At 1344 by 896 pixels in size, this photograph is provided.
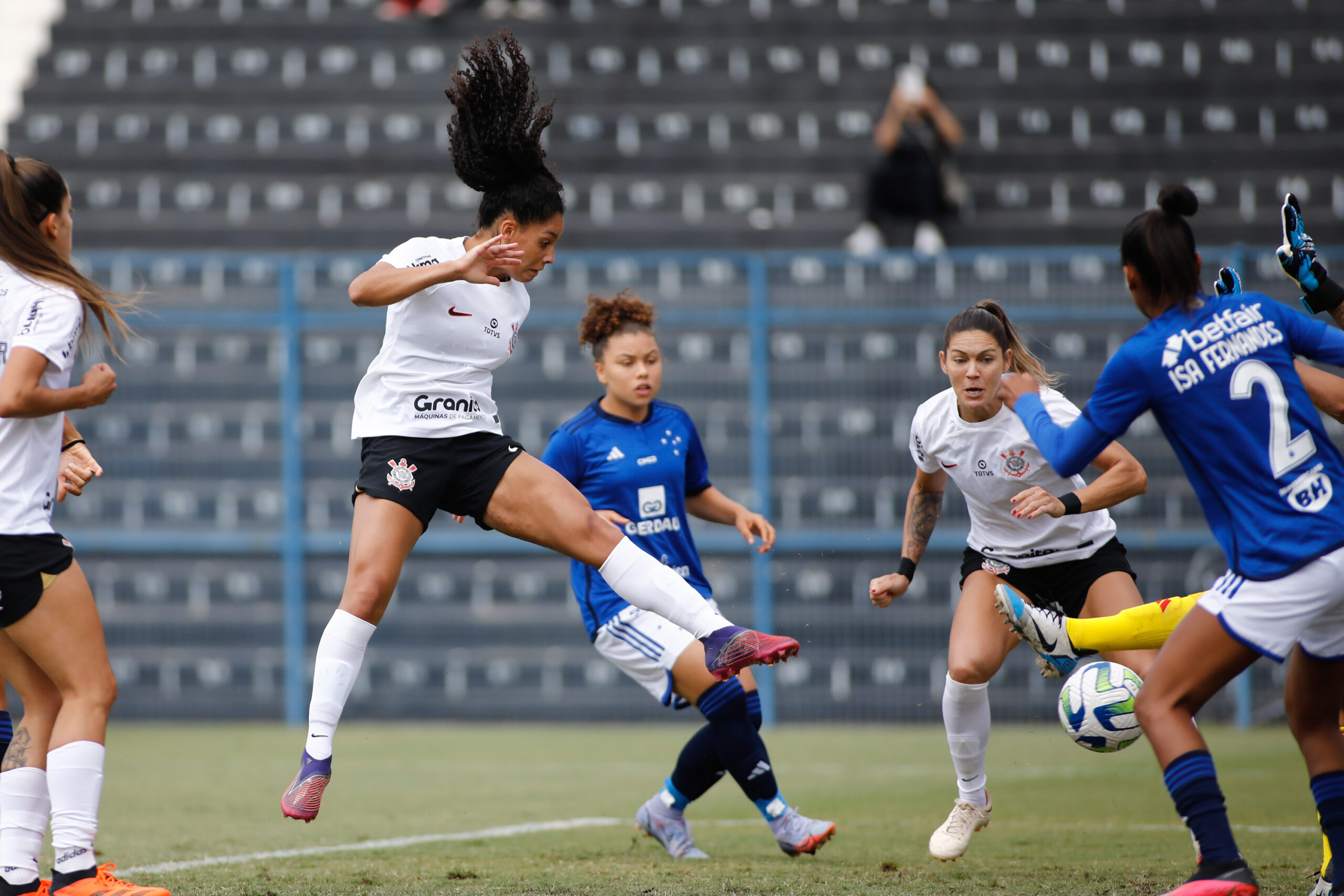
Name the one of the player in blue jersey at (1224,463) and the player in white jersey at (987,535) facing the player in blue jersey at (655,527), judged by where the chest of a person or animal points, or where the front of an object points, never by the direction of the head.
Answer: the player in blue jersey at (1224,463)

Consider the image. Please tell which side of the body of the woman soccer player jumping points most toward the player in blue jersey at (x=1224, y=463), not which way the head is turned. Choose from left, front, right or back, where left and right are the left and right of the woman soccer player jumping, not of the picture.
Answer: front

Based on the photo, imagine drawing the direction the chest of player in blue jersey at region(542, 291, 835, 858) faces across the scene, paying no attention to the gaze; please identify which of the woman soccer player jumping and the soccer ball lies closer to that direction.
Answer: the soccer ball

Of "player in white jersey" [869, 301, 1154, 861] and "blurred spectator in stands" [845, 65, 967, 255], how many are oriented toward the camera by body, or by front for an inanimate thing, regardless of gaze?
2

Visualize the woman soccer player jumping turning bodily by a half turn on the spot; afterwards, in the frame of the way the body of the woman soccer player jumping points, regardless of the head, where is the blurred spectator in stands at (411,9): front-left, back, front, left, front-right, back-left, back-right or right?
front-right

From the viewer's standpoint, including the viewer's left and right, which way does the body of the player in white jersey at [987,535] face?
facing the viewer

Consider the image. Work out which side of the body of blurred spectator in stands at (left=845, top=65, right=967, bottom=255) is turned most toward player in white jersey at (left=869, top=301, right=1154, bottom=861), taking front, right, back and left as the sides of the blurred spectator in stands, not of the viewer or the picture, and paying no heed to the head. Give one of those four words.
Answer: front

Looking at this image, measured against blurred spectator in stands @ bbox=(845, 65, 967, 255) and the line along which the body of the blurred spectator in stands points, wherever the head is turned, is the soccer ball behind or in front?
in front

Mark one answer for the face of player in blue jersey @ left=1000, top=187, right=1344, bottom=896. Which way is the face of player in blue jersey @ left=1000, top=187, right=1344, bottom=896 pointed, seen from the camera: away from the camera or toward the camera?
away from the camera

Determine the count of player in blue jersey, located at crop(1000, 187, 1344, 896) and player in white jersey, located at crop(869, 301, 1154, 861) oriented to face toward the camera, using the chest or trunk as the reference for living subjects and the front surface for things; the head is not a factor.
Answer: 1

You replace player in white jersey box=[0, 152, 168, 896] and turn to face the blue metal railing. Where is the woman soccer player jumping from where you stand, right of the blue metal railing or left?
right

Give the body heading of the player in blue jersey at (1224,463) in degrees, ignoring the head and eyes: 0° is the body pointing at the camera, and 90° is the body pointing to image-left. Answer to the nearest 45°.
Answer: approximately 135°

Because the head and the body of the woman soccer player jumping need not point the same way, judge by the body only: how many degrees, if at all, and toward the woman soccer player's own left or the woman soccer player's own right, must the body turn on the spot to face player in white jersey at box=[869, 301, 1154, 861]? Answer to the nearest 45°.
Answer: approximately 45° to the woman soccer player's own left
